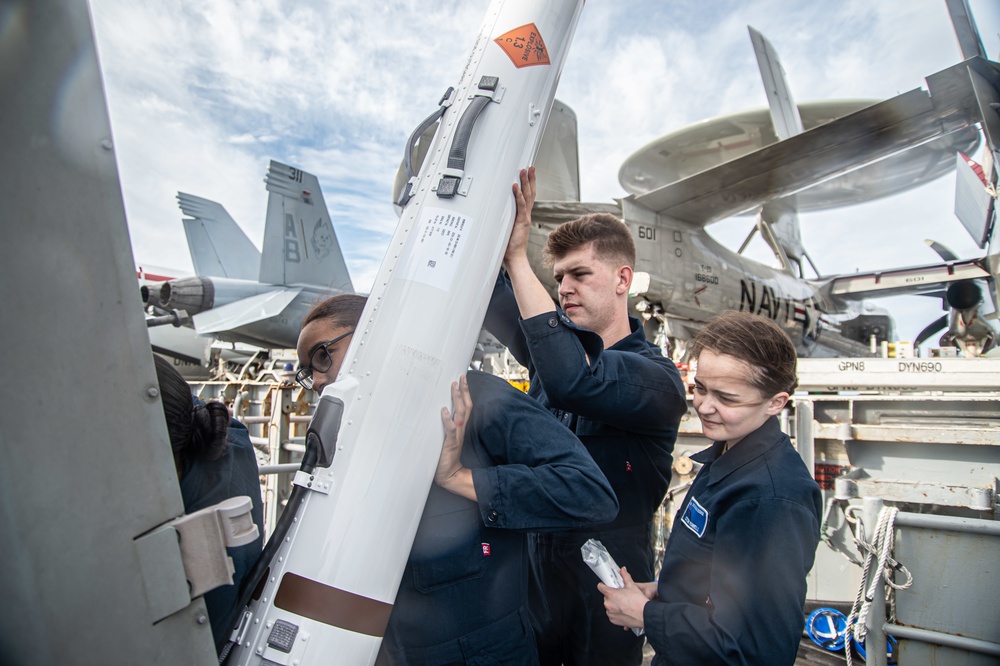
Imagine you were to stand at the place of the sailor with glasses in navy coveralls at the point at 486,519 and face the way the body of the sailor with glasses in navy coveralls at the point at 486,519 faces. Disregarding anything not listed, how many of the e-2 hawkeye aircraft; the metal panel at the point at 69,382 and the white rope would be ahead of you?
1

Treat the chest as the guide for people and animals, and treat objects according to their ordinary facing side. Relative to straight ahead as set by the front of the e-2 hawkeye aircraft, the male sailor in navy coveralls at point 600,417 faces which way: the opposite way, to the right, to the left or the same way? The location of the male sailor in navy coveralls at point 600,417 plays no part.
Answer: the opposite way

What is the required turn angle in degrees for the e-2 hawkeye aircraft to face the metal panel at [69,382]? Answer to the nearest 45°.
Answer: approximately 135° to its right

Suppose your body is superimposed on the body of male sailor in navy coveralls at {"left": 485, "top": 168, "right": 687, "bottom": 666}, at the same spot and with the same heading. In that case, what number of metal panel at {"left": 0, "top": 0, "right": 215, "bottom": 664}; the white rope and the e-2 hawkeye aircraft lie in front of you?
1

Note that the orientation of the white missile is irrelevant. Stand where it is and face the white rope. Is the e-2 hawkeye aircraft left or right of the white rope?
left

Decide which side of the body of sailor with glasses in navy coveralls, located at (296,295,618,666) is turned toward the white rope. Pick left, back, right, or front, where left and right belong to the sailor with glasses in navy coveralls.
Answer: back

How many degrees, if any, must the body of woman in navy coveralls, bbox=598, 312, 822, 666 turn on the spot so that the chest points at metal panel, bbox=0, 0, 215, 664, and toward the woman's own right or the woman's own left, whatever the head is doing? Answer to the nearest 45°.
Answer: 0° — they already face it

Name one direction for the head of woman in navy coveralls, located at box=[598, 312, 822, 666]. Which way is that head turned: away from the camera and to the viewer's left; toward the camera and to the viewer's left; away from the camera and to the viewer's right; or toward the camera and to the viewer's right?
toward the camera and to the viewer's left

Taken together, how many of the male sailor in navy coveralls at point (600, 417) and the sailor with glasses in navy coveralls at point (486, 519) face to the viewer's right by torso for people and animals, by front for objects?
0

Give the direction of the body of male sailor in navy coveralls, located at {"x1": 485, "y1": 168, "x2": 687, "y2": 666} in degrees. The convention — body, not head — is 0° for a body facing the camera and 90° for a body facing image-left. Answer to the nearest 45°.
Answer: approximately 45°

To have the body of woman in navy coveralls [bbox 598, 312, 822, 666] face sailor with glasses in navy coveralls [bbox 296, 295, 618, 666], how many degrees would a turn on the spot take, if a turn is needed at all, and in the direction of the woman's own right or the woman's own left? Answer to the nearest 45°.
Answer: approximately 45° to the woman's own right

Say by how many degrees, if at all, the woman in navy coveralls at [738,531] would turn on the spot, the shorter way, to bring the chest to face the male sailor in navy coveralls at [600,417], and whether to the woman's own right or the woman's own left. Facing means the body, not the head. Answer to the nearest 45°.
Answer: approximately 90° to the woman's own right

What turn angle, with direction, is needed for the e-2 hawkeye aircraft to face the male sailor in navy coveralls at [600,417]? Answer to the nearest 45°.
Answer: approximately 135° to its right

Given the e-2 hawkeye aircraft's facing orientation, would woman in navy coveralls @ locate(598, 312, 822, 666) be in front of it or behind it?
behind

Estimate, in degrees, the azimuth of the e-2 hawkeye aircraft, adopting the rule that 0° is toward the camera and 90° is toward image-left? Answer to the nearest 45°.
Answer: approximately 225°
